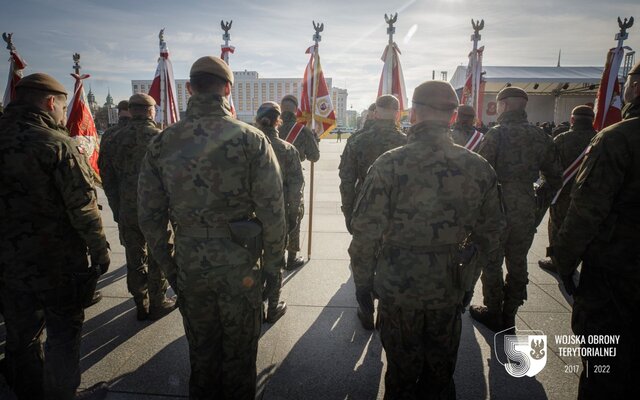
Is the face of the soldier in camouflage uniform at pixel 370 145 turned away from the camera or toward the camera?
away from the camera

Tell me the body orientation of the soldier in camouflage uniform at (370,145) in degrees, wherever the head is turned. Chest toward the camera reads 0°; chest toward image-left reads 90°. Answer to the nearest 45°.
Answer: approximately 180°

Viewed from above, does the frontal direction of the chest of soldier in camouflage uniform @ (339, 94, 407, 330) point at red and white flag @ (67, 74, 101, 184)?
no

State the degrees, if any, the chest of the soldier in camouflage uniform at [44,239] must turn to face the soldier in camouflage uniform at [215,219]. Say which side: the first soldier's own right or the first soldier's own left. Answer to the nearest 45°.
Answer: approximately 90° to the first soldier's own right

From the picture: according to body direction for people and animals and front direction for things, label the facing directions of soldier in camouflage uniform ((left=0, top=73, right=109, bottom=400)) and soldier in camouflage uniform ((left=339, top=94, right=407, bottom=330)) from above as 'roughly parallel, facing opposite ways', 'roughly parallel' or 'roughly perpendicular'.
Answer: roughly parallel

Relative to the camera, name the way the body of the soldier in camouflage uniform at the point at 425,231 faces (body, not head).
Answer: away from the camera

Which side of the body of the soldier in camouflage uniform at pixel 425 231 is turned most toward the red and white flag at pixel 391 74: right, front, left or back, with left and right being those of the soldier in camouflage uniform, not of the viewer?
front

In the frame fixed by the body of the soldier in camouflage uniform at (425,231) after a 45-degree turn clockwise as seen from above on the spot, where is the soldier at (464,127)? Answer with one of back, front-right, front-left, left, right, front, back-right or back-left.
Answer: front-left

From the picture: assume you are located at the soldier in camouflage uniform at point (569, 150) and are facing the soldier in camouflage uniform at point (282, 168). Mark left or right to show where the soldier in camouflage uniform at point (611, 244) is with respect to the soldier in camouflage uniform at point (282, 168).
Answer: left

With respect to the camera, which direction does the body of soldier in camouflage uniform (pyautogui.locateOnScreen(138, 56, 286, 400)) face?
away from the camera

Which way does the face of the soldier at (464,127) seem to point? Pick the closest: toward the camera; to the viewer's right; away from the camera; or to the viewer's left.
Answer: away from the camera

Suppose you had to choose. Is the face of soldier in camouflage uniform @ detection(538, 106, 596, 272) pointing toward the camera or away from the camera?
away from the camera

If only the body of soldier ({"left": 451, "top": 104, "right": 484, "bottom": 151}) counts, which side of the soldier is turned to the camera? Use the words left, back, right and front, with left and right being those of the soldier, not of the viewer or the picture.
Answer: back
